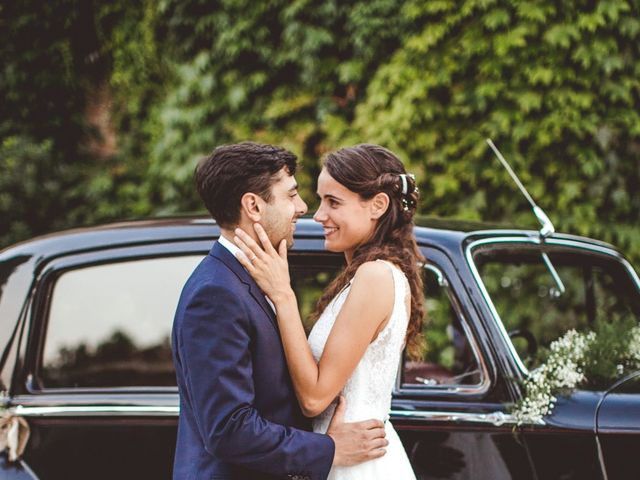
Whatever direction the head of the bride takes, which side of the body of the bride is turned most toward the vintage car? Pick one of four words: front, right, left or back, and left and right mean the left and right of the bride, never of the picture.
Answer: right

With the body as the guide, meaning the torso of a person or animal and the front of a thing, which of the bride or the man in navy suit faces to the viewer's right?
the man in navy suit

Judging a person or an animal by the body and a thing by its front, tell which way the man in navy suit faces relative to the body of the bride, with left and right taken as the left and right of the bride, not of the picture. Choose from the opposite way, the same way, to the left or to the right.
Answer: the opposite way

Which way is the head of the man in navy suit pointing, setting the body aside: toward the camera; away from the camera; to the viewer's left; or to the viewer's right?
to the viewer's right

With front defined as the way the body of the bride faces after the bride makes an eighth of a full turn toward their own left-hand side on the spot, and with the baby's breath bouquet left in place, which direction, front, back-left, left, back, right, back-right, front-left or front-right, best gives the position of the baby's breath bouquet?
back

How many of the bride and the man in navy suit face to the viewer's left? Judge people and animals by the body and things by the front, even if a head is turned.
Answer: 1

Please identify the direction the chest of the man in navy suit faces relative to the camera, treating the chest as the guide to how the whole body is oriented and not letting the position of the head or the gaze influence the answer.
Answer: to the viewer's right

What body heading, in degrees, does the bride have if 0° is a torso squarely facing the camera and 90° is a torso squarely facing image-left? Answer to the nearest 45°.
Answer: approximately 90°
